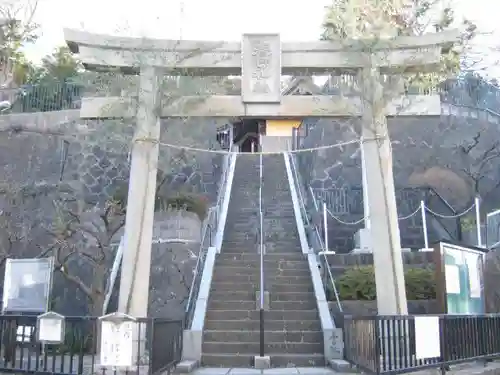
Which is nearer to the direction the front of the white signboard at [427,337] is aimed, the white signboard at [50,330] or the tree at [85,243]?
the white signboard

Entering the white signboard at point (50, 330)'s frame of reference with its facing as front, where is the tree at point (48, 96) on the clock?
The tree is roughly at 6 o'clock from the white signboard.

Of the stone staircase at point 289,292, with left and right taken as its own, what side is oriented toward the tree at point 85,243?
right

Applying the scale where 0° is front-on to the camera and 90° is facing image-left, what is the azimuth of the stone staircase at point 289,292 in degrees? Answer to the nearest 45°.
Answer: approximately 0°

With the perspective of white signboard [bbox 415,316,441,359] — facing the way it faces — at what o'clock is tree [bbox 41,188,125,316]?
The tree is roughly at 4 o'clock from the white signboard.

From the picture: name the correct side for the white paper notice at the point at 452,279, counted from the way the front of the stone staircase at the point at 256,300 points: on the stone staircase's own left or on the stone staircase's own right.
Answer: on the stone staircase's own left

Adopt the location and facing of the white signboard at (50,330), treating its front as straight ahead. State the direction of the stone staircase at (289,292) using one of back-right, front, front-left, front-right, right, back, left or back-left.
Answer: back-left
